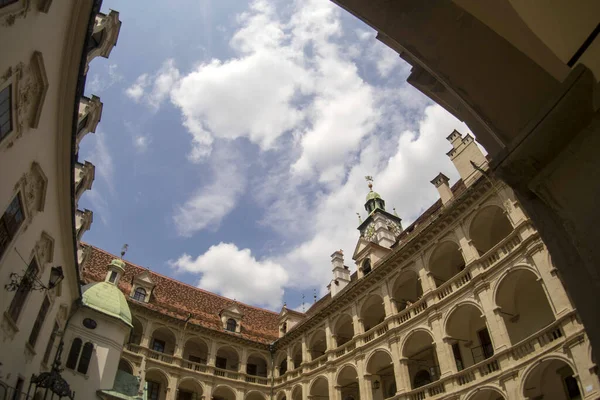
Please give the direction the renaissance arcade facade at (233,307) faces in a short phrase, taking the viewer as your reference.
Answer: facing the viewer and to the left of the viewer
